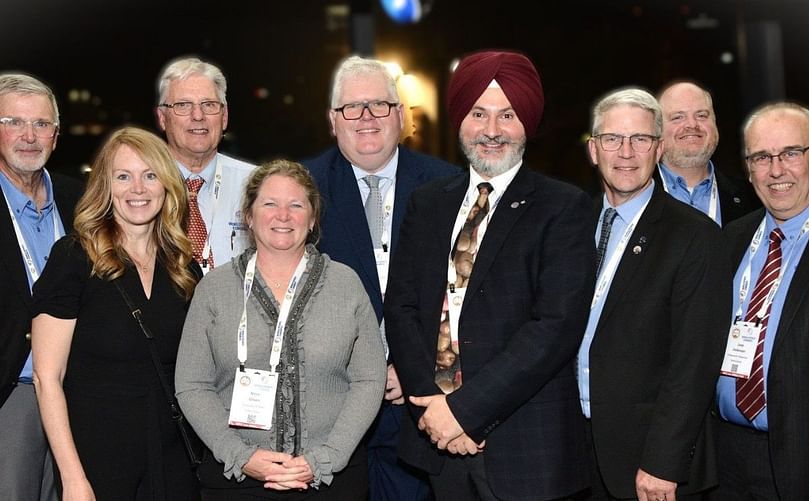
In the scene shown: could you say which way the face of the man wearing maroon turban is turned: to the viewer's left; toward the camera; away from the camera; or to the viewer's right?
toward the camera

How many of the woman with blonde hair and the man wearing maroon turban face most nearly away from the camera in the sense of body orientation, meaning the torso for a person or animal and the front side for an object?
0

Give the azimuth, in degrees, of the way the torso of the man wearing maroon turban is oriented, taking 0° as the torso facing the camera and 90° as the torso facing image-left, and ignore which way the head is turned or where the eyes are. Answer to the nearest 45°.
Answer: approximately 45°

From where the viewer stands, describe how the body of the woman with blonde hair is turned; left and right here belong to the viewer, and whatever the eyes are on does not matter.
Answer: facing the viewer and to the right of the viewer

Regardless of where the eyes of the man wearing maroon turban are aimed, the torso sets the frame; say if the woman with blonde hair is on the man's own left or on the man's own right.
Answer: on the man's own right

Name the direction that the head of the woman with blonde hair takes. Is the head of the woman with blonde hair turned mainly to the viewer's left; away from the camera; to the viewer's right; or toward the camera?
toward the camera
